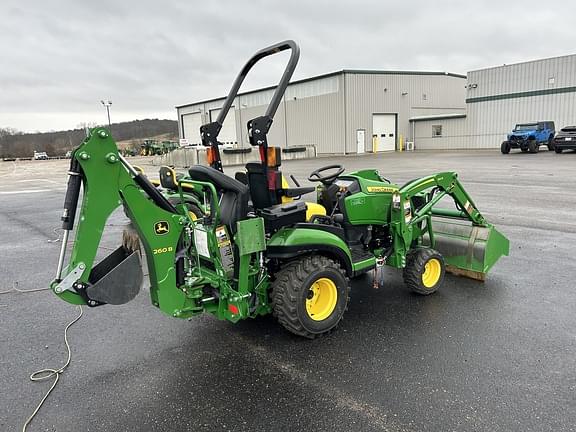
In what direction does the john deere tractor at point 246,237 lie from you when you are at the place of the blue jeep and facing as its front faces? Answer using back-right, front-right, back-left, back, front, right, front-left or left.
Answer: front-left

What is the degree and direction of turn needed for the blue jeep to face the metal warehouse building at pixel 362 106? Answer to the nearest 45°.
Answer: approximately 90° to its right

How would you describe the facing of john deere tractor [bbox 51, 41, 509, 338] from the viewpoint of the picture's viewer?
facing away from the viewer and to the right of the viewer

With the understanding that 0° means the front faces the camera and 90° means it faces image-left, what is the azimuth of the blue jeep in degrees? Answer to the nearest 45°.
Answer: approximately 45°

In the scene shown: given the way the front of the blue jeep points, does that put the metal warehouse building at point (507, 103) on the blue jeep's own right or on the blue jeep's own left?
on the blue jeep's own right

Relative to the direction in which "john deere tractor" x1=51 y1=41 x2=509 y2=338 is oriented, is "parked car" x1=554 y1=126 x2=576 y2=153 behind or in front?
in front

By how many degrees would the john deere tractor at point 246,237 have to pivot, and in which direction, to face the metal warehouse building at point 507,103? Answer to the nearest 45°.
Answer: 0° — it already faces it

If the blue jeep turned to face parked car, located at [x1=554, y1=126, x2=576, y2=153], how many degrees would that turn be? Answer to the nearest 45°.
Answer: approximately 90° to its left

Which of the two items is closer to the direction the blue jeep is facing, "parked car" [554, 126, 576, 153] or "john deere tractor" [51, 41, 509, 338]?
the john deere tractor

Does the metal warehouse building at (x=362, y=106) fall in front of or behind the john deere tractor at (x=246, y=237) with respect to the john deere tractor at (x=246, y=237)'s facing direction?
in front
